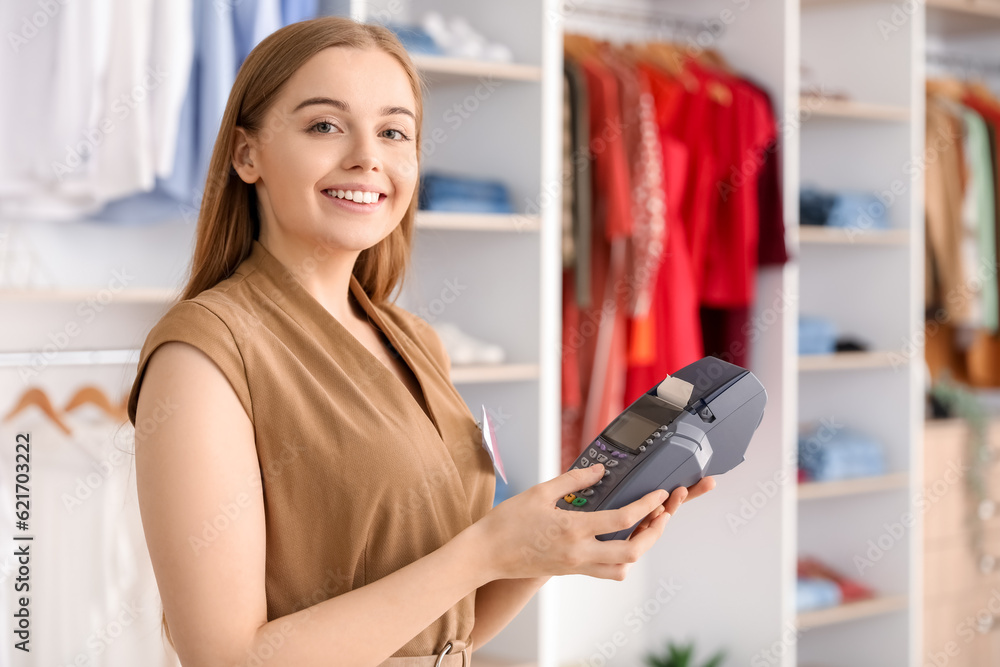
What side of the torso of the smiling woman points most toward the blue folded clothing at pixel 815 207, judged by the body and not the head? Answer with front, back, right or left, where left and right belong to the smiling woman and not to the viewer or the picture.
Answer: left

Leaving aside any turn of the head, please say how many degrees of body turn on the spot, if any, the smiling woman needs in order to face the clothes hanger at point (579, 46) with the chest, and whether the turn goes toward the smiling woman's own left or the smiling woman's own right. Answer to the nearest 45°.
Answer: approximately 135° to the smiling woman's own left

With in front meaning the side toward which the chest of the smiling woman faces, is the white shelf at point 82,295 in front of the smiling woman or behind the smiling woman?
behind

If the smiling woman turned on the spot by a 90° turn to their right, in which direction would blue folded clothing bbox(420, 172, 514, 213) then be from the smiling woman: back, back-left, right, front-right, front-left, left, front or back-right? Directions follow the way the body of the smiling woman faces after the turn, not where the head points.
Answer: back-right

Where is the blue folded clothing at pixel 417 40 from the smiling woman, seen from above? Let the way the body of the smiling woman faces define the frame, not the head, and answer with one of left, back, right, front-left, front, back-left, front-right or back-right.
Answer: back-left

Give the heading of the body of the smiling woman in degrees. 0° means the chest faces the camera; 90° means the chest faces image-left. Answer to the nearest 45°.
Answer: approximately 315°

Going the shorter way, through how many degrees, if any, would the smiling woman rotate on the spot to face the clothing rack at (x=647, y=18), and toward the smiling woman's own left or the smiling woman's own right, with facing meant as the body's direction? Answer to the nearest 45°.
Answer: approximately 135° to the smiling woman's own left

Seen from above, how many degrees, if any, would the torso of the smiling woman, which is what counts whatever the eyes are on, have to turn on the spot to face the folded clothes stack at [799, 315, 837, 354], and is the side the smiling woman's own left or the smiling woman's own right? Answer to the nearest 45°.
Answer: approximately 90° to the smiling woman's own left

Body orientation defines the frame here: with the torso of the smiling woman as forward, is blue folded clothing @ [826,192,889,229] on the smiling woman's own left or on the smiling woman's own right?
on the smiling woman's own left

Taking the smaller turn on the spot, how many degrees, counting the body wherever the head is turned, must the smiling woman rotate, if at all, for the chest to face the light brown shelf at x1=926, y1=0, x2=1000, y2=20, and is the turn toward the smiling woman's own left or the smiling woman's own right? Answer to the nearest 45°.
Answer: approximately 90° to the smiling woman's own left

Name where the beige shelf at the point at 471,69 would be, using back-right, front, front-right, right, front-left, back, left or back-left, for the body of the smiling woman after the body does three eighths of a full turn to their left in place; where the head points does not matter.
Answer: front

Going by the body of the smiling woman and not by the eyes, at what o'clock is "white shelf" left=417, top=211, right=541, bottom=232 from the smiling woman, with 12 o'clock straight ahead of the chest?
The white shelf is roughly at 8 o'clock from the smiling woman.

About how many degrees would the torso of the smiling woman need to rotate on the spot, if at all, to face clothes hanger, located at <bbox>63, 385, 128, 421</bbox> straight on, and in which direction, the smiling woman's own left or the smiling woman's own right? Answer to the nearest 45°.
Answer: approximately 180°

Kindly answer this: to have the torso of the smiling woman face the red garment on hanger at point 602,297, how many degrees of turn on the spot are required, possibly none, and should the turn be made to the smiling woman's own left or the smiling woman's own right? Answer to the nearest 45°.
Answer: approximately 135° to the smiling woman's own left
